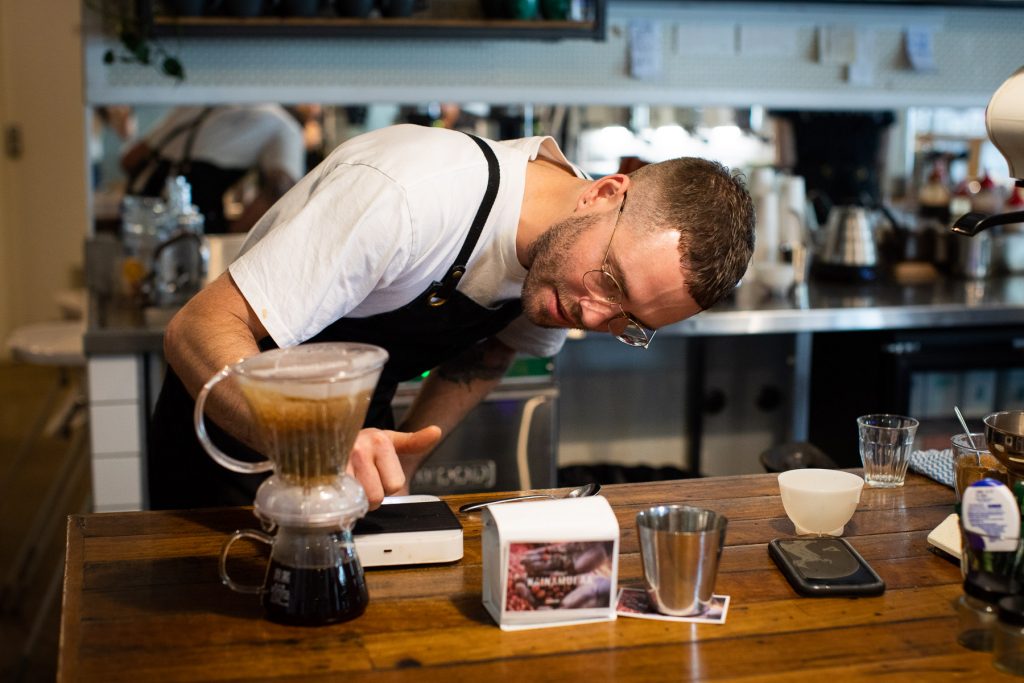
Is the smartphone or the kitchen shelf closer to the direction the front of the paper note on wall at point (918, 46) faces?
the smartphone

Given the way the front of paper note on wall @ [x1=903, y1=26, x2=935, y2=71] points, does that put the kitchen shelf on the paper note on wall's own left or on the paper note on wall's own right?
on the paper note on wall's own right

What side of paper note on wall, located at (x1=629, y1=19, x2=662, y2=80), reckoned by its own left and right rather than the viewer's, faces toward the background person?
right

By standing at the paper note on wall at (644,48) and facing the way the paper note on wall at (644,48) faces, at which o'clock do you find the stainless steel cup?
The stainless steel cup is roughly at 12 o'clock from the paper note on wall.

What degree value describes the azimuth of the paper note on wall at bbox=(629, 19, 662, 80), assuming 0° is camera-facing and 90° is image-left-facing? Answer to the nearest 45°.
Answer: approximately 0°

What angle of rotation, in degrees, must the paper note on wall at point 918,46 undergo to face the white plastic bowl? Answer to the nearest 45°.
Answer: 0° — it already faces it

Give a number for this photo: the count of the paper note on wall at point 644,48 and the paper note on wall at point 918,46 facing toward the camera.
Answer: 2

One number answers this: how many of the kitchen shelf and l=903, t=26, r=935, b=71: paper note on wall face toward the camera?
2

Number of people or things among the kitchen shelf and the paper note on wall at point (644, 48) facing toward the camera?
2
